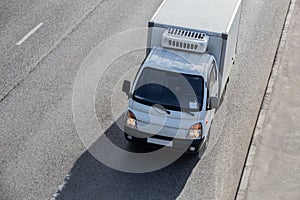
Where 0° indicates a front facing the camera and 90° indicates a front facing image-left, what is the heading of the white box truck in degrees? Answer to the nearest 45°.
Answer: approximately 0°
